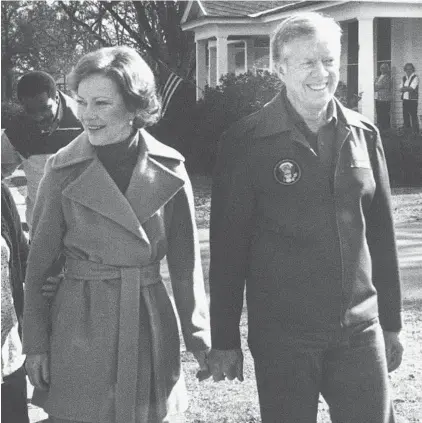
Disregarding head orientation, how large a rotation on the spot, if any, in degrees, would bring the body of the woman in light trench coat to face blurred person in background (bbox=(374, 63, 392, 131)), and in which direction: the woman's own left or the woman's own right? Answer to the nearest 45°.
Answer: approximately 180°

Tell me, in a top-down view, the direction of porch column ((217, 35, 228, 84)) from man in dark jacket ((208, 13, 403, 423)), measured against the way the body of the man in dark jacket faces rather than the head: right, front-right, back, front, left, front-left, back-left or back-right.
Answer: back-left

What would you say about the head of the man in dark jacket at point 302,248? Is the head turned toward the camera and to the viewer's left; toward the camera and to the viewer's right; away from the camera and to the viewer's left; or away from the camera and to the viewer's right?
toward the camera and to the viewer's right

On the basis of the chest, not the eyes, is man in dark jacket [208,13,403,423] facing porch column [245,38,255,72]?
no

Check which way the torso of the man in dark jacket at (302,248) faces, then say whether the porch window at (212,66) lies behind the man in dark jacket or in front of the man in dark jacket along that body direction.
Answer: behind

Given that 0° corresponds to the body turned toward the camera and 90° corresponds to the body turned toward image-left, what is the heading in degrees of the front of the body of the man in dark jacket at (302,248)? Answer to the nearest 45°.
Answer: approximately 315°

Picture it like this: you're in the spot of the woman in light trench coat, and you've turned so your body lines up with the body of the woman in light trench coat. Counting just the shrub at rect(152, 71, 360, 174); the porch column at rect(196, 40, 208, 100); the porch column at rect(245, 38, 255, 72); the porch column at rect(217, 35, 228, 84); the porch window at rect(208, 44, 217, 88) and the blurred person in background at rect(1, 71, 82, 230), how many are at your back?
6

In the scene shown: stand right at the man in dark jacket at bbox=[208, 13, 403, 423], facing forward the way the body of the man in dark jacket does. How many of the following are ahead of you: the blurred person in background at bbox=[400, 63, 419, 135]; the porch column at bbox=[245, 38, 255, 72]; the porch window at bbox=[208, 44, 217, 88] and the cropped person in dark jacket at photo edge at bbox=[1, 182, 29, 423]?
0

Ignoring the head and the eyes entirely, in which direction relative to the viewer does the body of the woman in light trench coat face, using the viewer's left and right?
facing the viewer

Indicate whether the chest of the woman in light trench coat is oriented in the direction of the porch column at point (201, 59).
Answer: no

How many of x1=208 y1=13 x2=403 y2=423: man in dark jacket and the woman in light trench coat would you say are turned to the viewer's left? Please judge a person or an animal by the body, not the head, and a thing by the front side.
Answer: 0

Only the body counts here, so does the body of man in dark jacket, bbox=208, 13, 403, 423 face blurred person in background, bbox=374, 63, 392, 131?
no
